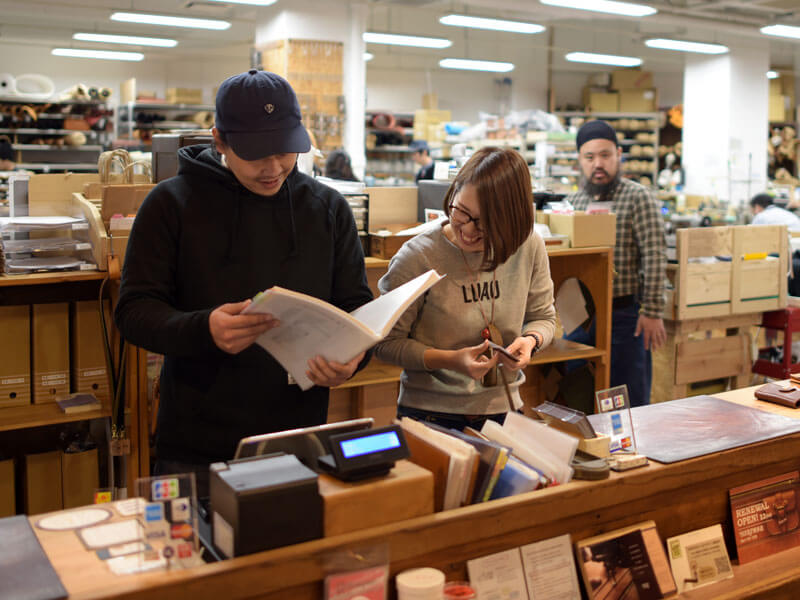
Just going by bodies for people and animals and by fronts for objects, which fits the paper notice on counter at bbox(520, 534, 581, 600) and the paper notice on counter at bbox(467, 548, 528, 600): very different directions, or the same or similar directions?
same or similar directions

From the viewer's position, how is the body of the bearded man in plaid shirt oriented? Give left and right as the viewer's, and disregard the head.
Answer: facing the viewer and to the left of the viewer

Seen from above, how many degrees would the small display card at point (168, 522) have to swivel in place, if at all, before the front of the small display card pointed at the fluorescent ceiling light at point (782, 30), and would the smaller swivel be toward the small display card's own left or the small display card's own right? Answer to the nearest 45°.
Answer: approximately 135° to the small display card's own left

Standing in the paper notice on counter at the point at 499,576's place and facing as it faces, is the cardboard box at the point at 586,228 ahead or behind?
behind

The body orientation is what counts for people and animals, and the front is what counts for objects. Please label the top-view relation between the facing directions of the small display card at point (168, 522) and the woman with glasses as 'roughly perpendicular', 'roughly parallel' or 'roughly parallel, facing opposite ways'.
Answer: roughly parallel

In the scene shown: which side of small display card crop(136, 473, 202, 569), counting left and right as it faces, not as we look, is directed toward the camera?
front

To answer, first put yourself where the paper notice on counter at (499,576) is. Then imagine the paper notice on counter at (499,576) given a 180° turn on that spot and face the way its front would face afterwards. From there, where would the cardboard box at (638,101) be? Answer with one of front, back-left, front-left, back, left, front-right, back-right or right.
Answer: front

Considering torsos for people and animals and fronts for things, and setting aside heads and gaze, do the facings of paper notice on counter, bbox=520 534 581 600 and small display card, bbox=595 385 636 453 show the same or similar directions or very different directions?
same or similar directions

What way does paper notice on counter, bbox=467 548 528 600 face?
toward the camera

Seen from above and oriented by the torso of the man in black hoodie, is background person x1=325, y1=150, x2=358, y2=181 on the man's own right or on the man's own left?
on the man's own left

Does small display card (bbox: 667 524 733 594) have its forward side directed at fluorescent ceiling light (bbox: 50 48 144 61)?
no

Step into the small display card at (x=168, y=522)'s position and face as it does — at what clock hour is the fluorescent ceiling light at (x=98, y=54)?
The fluorescent ceiling light is roughly at 6 o'clock from the small display card.

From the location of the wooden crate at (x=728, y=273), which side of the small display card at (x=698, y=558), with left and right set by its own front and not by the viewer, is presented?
back

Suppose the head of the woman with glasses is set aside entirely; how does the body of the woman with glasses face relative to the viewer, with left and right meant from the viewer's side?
facing the viewer

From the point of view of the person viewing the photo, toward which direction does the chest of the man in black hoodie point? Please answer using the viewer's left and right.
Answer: facing the viewer and to the right of the viewer

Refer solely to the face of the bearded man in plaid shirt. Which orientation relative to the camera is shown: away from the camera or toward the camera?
toward the camera

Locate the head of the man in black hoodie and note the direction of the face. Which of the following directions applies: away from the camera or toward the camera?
toward the camera

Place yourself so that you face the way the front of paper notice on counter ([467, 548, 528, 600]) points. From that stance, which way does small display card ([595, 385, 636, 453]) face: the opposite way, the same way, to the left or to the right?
the same way
